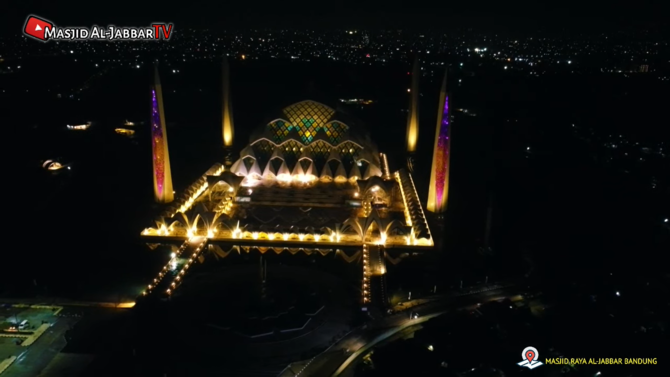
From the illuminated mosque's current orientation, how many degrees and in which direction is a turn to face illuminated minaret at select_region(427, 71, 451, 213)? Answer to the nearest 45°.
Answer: approximately 90° to its left

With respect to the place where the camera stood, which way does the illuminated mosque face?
facing the viewer

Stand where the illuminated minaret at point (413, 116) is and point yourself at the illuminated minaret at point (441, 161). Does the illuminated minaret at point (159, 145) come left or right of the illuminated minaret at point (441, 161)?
right

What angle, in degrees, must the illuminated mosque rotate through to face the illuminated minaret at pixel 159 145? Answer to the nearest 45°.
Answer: approximately 90° to its right

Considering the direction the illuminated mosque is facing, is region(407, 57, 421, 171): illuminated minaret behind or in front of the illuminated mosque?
behind

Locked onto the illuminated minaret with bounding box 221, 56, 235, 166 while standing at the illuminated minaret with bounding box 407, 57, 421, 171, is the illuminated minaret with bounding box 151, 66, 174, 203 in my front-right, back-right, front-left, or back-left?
front-left
